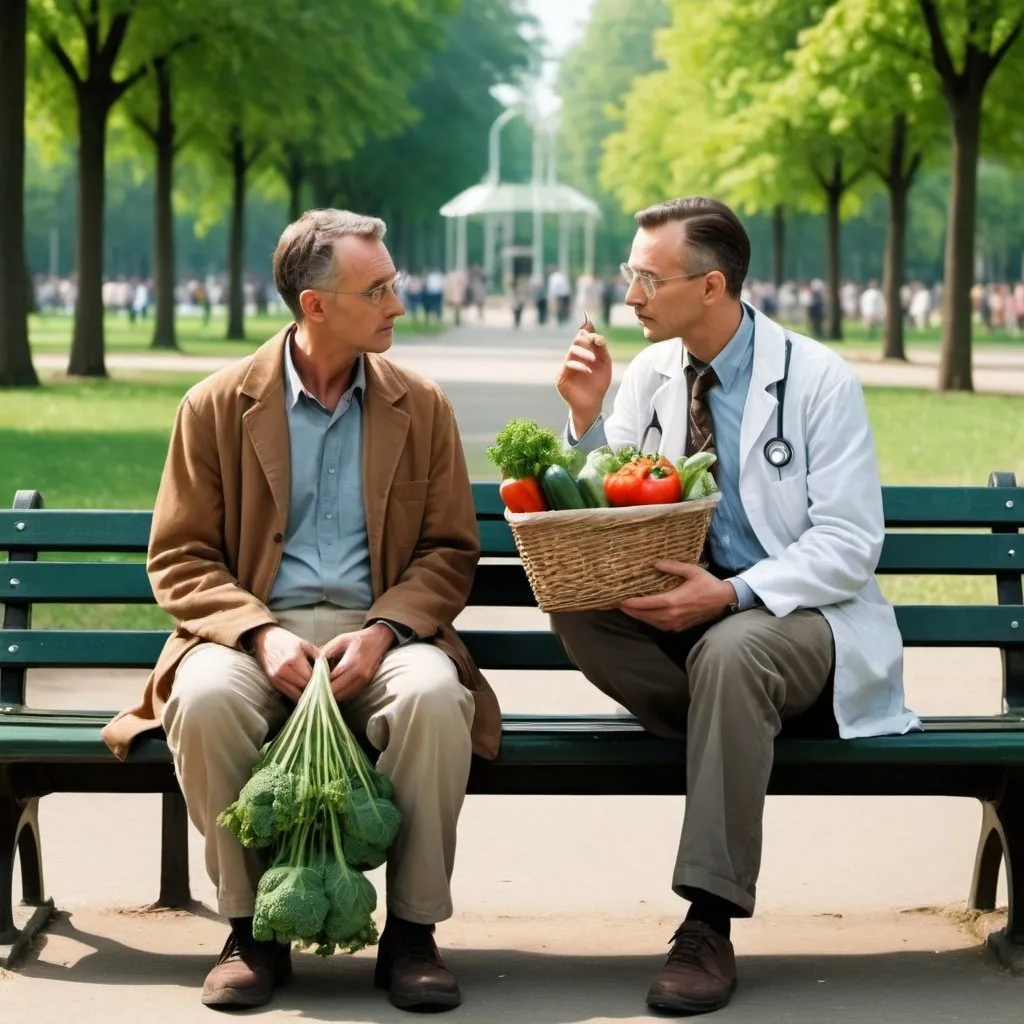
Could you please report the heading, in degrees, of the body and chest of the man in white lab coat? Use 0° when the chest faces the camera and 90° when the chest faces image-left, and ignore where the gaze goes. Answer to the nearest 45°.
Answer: approximately 45°

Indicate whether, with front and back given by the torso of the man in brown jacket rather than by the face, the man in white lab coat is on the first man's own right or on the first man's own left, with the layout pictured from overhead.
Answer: on the first man's own left

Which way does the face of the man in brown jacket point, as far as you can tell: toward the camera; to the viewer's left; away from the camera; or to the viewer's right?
to the viewer's right

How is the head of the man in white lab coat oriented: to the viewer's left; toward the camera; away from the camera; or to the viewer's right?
to the viewer's left

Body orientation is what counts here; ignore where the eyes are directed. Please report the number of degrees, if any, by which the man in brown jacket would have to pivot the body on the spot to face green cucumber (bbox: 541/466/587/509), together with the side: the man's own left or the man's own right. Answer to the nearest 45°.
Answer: approximately 45° to the man's own left

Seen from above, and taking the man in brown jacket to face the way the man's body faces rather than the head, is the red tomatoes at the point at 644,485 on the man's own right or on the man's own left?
on the man's own left
